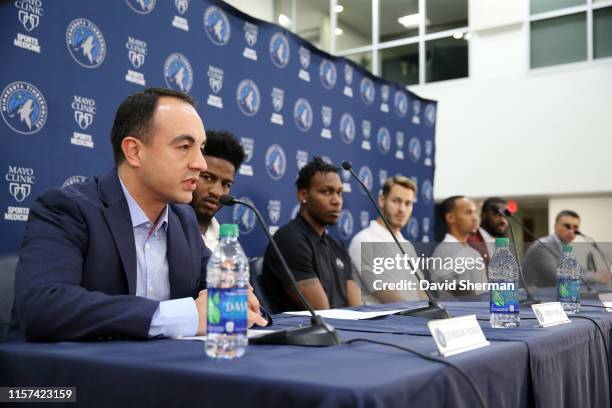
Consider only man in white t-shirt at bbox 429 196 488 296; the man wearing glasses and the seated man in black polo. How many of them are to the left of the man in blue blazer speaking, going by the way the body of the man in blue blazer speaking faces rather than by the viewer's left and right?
3

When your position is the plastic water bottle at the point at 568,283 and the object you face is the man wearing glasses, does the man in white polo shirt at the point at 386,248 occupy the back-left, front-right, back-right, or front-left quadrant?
front-left

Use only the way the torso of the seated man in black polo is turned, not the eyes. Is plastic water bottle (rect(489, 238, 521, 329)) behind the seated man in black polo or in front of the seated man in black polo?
in front

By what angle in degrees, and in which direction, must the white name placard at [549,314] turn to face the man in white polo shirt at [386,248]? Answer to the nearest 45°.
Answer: approximately 180°

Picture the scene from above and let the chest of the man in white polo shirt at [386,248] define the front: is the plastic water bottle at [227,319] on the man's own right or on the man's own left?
on the man's own right

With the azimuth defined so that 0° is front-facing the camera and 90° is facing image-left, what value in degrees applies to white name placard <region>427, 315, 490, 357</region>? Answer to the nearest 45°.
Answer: approximately 315°

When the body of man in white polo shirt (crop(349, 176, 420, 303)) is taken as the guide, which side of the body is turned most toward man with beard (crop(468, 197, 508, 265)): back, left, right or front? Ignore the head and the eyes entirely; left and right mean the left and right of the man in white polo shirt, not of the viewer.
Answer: left

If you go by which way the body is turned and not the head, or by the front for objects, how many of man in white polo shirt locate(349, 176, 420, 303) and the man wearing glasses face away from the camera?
0

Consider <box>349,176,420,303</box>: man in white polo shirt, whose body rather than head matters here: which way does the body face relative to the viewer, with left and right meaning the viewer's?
facing the viewer and to the right of the viewer

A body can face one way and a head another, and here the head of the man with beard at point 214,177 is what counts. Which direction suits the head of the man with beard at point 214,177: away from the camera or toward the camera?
toward the camera

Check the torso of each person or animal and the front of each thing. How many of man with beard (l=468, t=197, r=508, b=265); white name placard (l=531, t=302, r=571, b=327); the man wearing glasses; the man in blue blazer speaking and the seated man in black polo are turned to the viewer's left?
0

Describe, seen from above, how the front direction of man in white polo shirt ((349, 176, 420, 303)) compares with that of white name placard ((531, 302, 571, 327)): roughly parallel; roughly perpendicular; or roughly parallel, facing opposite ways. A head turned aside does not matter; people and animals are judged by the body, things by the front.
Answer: roughly parallel

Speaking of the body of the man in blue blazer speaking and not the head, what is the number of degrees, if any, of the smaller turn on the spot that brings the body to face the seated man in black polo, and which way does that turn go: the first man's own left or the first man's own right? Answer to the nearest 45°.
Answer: approximately 90° to the first man's own left

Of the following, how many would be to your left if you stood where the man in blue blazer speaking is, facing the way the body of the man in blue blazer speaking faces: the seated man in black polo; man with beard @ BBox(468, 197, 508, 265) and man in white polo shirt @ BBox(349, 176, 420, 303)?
3

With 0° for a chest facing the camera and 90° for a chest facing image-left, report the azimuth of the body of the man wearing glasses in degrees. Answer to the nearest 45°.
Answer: approximately 315°
